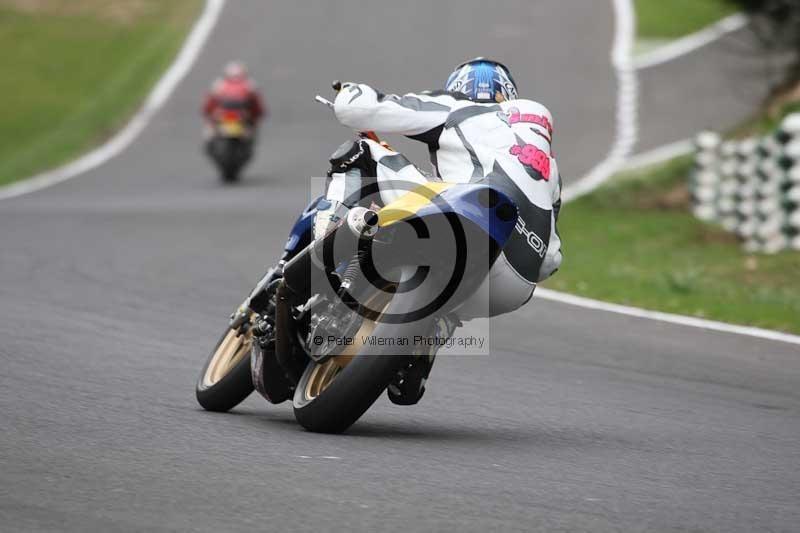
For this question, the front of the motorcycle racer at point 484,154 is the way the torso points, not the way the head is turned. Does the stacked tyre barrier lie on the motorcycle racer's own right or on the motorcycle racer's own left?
on the motorcycle racer's own right

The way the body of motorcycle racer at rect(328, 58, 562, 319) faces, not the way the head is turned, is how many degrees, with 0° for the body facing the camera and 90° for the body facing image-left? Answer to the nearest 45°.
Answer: approximately 135°
